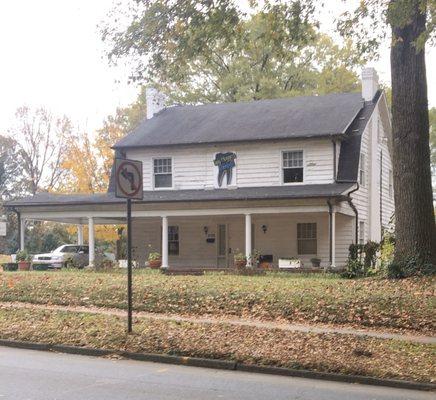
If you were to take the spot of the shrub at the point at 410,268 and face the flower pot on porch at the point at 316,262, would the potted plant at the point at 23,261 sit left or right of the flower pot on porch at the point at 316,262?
left

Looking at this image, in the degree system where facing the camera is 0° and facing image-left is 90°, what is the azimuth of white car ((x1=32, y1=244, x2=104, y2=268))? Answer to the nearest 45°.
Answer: approximately 45°

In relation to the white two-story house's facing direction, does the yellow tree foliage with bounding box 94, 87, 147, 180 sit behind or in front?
behind

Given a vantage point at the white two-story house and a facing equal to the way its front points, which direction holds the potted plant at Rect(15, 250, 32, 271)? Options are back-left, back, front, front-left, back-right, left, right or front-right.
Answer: right

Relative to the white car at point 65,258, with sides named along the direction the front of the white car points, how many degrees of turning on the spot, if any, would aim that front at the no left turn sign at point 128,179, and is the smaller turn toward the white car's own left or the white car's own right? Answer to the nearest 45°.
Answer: approximately 45° to the white car's own left

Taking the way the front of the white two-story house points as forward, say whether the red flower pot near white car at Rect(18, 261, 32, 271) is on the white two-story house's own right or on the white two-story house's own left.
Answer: on the white two-story house's own right

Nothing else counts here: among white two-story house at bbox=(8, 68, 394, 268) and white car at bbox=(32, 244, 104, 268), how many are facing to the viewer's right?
0

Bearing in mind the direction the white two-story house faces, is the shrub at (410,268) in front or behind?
in front

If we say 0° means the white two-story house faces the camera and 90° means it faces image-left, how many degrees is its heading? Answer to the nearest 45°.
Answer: approximately 0°

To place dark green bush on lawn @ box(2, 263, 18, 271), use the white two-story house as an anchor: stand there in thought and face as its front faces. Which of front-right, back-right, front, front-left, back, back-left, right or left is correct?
right

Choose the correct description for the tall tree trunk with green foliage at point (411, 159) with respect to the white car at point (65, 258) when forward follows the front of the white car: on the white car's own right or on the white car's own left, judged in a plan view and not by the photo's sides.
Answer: on the white car's own left
